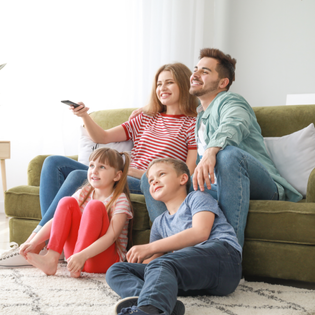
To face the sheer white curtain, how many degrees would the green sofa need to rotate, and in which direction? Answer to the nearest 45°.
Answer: approximately 135° to its right

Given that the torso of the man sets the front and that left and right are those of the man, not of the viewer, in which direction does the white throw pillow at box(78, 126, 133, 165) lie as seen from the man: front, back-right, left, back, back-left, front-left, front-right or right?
right

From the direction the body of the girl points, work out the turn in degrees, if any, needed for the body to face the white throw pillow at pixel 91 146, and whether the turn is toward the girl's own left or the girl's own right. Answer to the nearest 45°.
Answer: approximately 135° to the girl's own right

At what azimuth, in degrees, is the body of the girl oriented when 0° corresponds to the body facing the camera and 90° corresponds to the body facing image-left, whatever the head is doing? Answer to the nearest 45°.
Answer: approximately 45°

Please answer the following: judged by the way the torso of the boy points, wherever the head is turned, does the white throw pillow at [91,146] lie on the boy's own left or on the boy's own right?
on the boy's own right

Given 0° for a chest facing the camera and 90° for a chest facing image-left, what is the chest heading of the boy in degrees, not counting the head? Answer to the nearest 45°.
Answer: approximately 45°

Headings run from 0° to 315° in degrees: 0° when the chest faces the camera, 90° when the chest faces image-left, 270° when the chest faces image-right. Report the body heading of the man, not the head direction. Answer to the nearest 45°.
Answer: approximately 45°

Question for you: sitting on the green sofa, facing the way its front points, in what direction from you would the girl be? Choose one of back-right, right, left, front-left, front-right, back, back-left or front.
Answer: right

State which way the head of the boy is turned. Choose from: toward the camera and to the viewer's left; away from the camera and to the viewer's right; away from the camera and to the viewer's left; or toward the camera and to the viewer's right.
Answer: toward the camera and to the viewer's left

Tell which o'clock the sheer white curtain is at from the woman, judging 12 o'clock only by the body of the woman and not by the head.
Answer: The sheer white curtain is roughly at 4 o'clock from the woman.

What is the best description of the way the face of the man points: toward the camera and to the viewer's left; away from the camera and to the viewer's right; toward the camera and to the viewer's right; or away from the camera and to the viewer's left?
toward the camera and to the viewer's left
